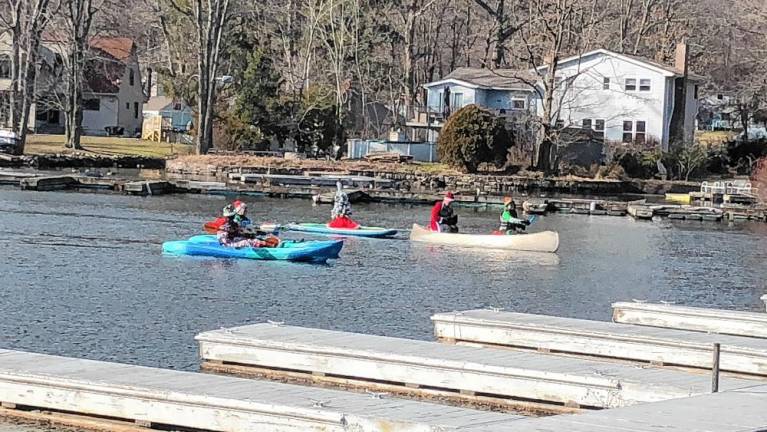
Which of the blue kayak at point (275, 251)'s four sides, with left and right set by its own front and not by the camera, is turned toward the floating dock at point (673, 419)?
right

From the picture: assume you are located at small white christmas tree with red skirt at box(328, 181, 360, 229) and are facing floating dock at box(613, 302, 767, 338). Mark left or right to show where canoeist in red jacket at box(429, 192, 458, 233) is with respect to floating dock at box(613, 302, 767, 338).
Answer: left

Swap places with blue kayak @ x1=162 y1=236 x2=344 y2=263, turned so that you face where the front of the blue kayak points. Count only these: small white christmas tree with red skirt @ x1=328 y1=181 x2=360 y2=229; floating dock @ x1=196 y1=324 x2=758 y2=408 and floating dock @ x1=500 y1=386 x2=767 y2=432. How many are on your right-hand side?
2

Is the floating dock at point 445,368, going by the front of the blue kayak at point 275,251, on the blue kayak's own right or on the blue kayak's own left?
on the blue kayak's own right

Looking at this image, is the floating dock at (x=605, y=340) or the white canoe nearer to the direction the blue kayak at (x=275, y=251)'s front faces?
the white canoe

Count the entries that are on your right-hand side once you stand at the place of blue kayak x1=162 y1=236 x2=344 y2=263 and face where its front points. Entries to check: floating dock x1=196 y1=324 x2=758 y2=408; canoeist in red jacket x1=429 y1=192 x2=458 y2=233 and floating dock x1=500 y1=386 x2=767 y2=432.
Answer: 2

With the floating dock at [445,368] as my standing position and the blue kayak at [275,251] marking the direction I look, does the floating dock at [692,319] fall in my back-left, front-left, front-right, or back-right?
front-right

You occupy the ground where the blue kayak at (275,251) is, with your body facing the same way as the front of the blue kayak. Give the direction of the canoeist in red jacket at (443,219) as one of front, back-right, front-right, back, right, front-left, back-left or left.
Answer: front-left

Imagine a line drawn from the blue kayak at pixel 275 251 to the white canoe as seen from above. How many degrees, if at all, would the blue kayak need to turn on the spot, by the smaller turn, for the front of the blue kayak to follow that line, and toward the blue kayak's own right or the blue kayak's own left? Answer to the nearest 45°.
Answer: approximately 45° to the blue kayak's own left

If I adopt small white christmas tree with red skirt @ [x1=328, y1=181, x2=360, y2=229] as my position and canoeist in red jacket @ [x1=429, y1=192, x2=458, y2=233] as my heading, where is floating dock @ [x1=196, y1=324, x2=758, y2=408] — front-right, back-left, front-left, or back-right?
front-right

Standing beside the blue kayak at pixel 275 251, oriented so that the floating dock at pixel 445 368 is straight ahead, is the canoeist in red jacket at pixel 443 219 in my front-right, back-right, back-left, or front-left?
back-left

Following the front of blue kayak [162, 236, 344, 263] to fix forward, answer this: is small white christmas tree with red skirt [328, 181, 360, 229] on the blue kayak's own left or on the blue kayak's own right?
on the blue kayak's own left

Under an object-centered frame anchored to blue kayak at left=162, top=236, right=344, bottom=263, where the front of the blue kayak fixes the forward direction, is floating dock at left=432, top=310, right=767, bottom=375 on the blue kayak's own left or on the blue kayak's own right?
on the blue kayak's own right

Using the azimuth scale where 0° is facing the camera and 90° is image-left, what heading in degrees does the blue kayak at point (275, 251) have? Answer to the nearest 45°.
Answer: approximately 270°
